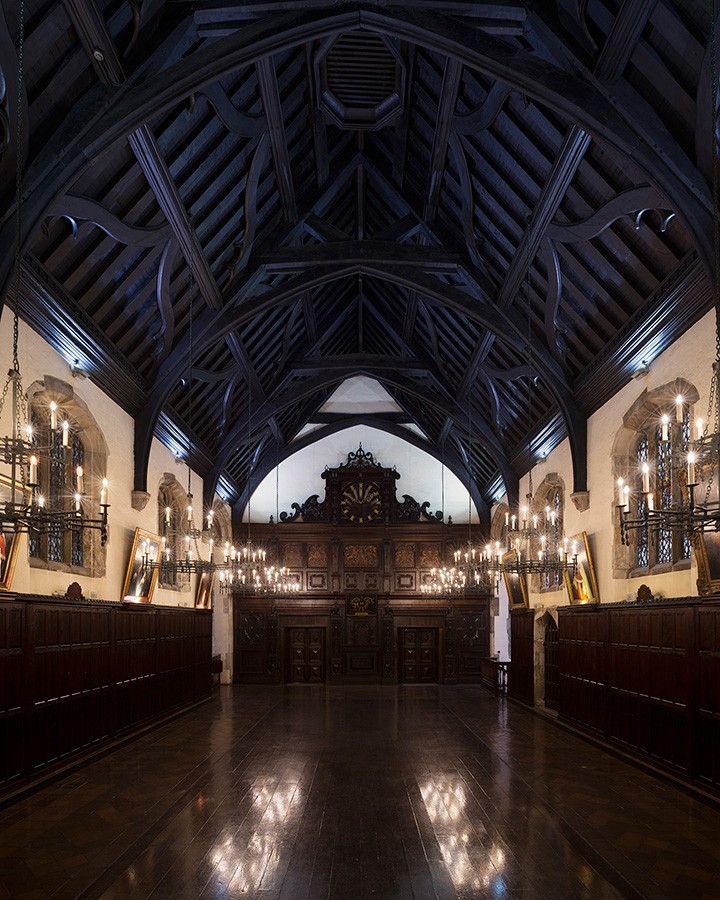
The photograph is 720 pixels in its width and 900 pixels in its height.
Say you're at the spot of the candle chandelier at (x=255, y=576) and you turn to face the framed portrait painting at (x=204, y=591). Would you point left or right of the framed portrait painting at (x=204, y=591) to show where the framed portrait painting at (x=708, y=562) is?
left

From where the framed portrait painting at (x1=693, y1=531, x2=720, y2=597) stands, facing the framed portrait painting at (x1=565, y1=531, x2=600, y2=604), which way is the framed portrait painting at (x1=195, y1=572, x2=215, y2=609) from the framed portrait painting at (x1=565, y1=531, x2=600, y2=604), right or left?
left

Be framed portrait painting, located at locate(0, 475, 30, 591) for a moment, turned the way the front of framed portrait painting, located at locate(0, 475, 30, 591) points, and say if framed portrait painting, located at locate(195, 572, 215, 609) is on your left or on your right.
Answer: on your left

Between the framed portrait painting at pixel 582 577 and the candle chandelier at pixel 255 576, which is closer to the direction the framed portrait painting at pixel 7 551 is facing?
the framed portrait painting

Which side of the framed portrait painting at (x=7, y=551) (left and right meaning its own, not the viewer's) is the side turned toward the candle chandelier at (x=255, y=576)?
left

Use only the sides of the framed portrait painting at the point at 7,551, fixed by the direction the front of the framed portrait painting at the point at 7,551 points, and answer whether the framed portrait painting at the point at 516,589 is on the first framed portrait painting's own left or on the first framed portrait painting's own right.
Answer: on the first framed portrait painting's own left

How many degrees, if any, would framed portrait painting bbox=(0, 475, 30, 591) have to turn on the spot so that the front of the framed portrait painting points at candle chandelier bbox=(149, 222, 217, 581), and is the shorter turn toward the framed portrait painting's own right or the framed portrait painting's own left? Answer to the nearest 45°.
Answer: approximately 90° to the framed portrait painting's own left

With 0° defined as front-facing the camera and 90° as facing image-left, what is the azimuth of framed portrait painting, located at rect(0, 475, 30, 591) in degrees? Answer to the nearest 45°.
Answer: approximately 315°
